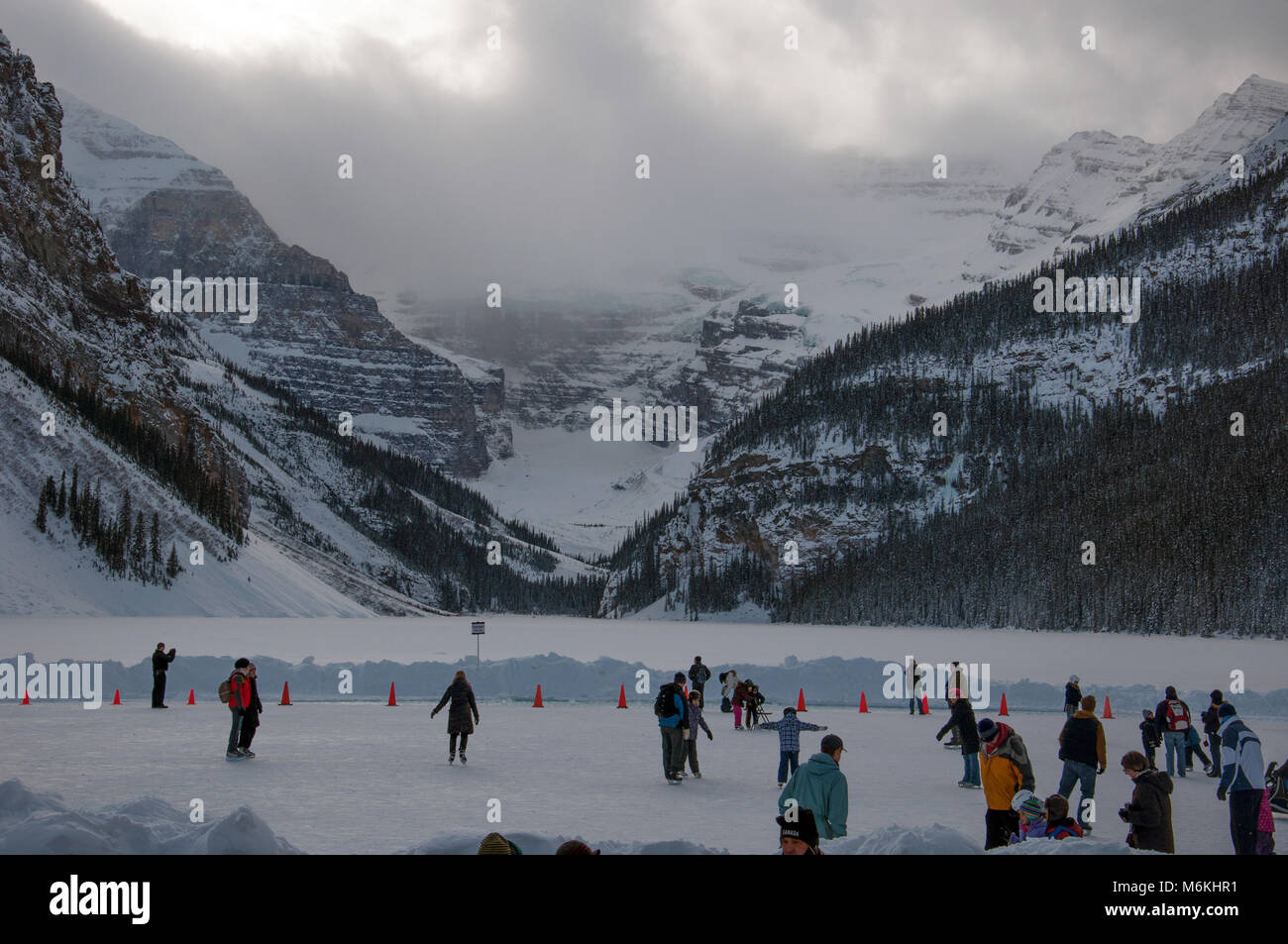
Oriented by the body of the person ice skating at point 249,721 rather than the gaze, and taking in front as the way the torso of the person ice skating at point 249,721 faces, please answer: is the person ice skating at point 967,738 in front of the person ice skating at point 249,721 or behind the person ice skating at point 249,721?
in front

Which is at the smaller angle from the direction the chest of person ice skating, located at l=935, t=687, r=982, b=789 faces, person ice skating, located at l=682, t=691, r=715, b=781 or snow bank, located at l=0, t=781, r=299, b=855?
the person ice skating

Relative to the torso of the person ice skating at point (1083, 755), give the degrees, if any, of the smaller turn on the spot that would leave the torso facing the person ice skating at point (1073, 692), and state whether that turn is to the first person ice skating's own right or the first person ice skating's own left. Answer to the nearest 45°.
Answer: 0° — they already face them

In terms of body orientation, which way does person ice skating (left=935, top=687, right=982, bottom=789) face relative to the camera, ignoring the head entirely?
to the viewer's left

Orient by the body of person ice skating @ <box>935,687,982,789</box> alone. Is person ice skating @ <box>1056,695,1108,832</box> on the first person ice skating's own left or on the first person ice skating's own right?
on the first person ice skating's own left

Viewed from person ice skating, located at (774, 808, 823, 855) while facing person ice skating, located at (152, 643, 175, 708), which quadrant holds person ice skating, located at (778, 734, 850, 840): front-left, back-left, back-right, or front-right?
front-right

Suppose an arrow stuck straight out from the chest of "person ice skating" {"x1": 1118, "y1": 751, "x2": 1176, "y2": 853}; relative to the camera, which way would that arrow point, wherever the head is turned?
to the viewer's left

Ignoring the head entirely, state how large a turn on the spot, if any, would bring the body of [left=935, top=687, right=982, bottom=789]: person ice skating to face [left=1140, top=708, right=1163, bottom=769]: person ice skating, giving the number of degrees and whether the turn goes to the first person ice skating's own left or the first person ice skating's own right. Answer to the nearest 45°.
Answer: approximately 135° to the first person ice skating's own right

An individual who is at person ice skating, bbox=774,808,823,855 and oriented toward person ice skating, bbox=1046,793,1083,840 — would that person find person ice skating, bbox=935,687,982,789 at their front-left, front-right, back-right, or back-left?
front-left

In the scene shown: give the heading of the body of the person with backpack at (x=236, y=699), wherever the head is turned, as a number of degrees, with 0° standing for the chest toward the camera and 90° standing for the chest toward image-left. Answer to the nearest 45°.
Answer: approximately 270°

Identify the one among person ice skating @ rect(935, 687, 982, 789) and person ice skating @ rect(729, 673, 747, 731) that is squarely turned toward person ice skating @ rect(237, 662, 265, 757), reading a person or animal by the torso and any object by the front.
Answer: person ice skating @ rect(935, 687, 982, 789)
